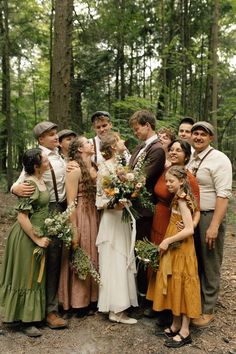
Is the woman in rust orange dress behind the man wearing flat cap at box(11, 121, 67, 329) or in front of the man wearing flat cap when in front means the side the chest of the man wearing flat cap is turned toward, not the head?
in front

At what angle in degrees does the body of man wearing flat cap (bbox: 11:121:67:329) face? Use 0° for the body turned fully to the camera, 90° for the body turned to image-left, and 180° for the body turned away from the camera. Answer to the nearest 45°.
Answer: approximately 315°

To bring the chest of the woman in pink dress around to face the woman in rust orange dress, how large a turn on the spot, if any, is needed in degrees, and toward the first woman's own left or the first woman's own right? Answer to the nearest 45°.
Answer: approximately 45° to the first woman's own left

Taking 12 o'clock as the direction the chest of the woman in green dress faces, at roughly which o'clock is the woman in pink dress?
The woman in pink dress is roughly at 10 o'clock from the woman in green dress.

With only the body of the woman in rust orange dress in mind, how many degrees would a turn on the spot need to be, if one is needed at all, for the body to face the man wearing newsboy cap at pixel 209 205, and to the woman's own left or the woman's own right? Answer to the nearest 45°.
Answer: approximately 135° to the woman's own left

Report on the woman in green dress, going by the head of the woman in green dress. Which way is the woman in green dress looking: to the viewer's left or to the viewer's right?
to the viewer's right
